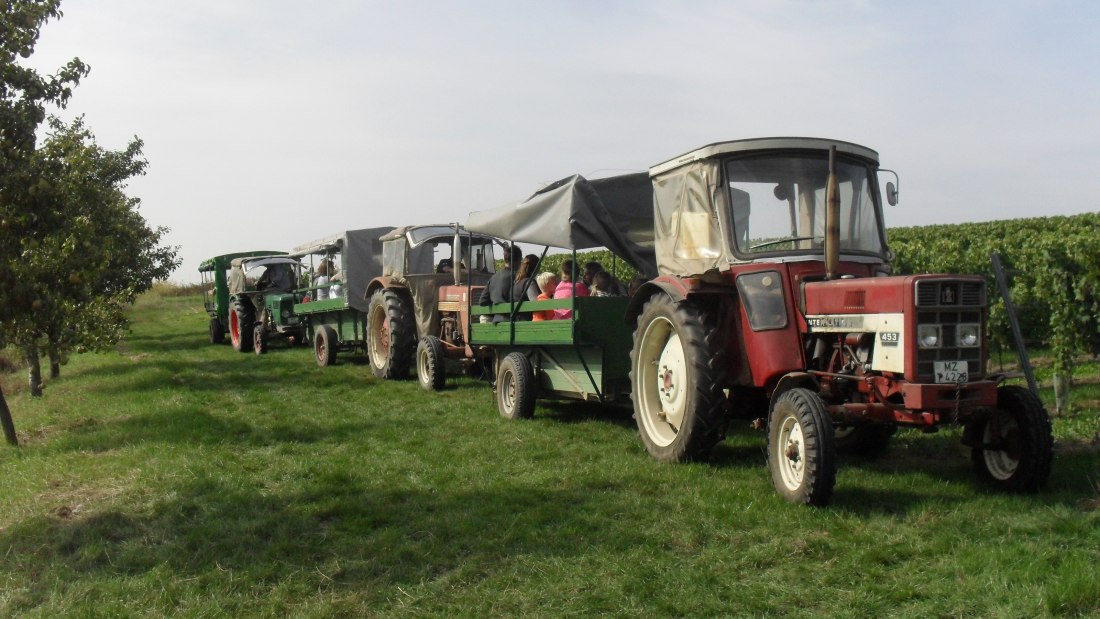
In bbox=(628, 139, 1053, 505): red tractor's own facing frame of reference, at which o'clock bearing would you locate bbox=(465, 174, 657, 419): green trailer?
The green trailer is roughly at 6 o'clock from the red tractor.

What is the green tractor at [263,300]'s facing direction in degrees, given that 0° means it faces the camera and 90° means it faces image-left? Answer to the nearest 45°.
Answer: approximately 315°

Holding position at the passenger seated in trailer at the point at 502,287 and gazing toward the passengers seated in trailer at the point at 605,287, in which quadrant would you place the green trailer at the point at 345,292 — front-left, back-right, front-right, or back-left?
back-left

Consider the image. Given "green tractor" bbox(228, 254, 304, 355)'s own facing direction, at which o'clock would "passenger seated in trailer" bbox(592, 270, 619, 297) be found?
The passenger seated in trailer is roughly at 1 o'clock from the green tractor.

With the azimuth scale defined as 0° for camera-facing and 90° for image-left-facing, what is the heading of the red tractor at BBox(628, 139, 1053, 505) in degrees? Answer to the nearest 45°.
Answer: approximately 315°

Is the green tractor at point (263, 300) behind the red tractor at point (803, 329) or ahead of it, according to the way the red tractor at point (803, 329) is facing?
behind

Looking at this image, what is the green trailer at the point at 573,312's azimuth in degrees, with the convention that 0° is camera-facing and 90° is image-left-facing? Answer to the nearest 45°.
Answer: approximately 315°

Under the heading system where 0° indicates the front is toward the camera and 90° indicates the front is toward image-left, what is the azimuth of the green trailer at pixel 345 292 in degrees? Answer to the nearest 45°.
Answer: approximately 315°

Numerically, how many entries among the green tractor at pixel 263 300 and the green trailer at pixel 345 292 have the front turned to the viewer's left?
0

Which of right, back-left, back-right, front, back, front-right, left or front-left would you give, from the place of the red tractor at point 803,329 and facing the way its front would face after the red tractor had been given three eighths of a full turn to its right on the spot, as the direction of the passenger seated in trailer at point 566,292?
front-right

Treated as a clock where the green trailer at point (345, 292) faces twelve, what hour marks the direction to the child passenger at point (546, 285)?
The child passenger is roughly at 1 o'clock from the green trailer.

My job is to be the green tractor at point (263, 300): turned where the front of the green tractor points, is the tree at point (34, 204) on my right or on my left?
on my right

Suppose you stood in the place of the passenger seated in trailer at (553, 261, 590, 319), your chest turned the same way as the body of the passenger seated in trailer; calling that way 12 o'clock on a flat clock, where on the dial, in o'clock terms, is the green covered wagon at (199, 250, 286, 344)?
The green covered wagon is roughly at 5 o'clock from the passenger seated in trailer.

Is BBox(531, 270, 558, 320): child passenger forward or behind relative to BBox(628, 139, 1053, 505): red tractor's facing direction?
behind
